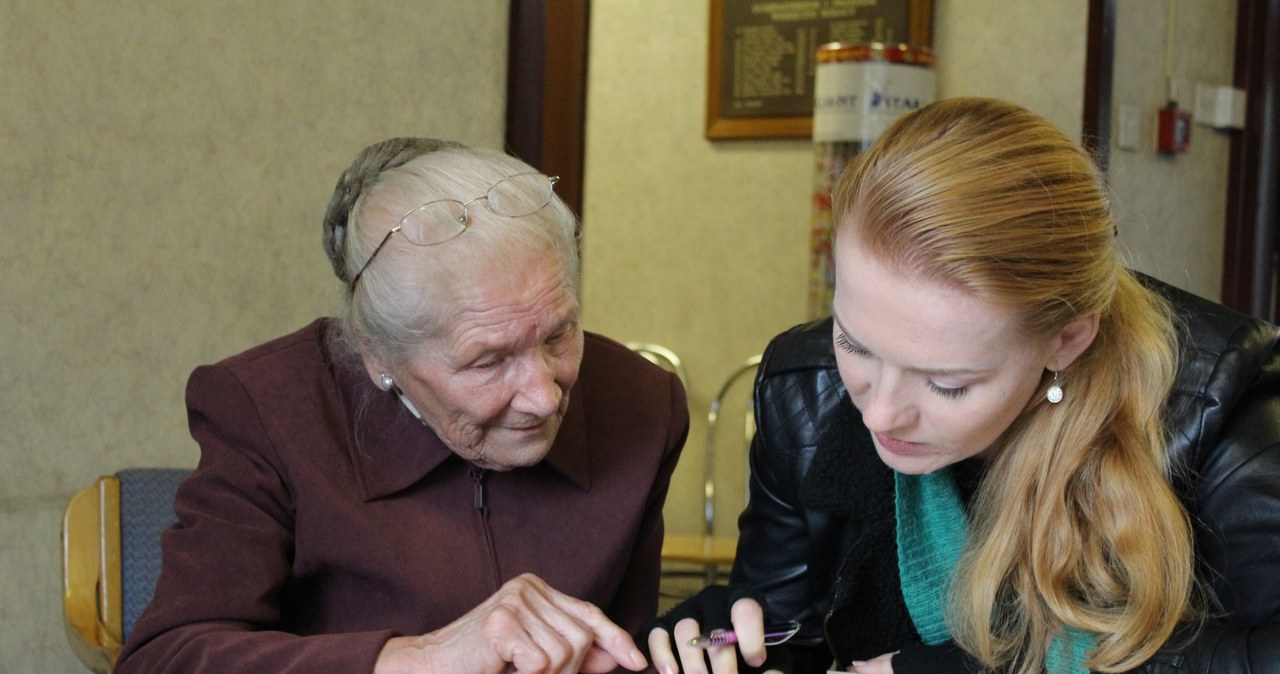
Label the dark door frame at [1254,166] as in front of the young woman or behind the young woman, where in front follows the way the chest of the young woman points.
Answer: behind

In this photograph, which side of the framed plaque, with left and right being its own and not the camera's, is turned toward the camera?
front

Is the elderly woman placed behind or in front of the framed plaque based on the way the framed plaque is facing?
in front

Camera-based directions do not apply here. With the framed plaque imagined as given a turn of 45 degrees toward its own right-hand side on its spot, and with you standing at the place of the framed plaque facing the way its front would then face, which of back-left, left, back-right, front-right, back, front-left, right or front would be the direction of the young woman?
front-left

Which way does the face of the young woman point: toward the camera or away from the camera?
toward the camera

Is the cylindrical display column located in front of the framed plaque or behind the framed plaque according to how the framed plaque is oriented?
in front

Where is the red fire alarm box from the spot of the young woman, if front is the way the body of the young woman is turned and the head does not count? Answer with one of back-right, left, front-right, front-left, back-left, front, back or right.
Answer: back-right

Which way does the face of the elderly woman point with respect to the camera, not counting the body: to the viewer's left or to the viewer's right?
to the viewer's right

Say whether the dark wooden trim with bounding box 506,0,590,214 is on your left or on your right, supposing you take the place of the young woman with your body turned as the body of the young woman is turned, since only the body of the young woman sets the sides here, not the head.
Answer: on your right

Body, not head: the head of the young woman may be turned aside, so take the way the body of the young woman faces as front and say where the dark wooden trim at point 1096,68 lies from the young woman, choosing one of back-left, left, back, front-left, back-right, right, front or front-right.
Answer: back-right

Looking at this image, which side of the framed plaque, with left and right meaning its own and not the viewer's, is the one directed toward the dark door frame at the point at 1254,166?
left
